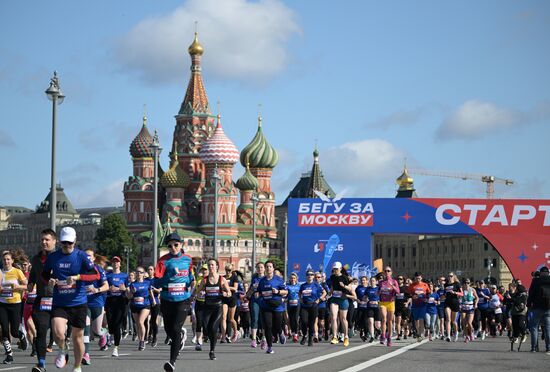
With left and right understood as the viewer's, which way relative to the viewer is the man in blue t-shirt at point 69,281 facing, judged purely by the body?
facing the viewer

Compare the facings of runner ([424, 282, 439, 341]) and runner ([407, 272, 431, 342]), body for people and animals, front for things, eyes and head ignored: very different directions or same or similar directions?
same or similar directions

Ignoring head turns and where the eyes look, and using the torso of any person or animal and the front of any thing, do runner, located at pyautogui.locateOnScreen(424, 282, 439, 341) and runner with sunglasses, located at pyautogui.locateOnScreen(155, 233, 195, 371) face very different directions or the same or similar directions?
same or similar directions

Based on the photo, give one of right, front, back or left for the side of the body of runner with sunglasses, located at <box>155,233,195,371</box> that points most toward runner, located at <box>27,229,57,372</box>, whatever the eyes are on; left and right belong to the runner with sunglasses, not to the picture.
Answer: right

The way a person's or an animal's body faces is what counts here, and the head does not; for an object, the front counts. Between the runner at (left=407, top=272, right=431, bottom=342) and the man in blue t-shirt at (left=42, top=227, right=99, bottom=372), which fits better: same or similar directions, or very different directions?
same or similar directions

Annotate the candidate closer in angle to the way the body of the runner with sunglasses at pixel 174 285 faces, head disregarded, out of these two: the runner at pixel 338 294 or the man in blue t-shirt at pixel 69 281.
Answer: the man in blue t-shirt

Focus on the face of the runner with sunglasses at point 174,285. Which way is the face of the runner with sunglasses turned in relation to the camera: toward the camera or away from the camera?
toward the camera

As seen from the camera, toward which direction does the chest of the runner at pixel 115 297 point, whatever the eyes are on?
toward the camera

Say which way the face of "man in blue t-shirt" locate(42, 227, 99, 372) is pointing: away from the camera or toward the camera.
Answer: toward the camera

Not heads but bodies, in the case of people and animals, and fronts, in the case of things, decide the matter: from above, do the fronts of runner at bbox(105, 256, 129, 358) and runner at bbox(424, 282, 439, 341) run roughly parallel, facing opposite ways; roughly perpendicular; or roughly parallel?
roughly parallel
